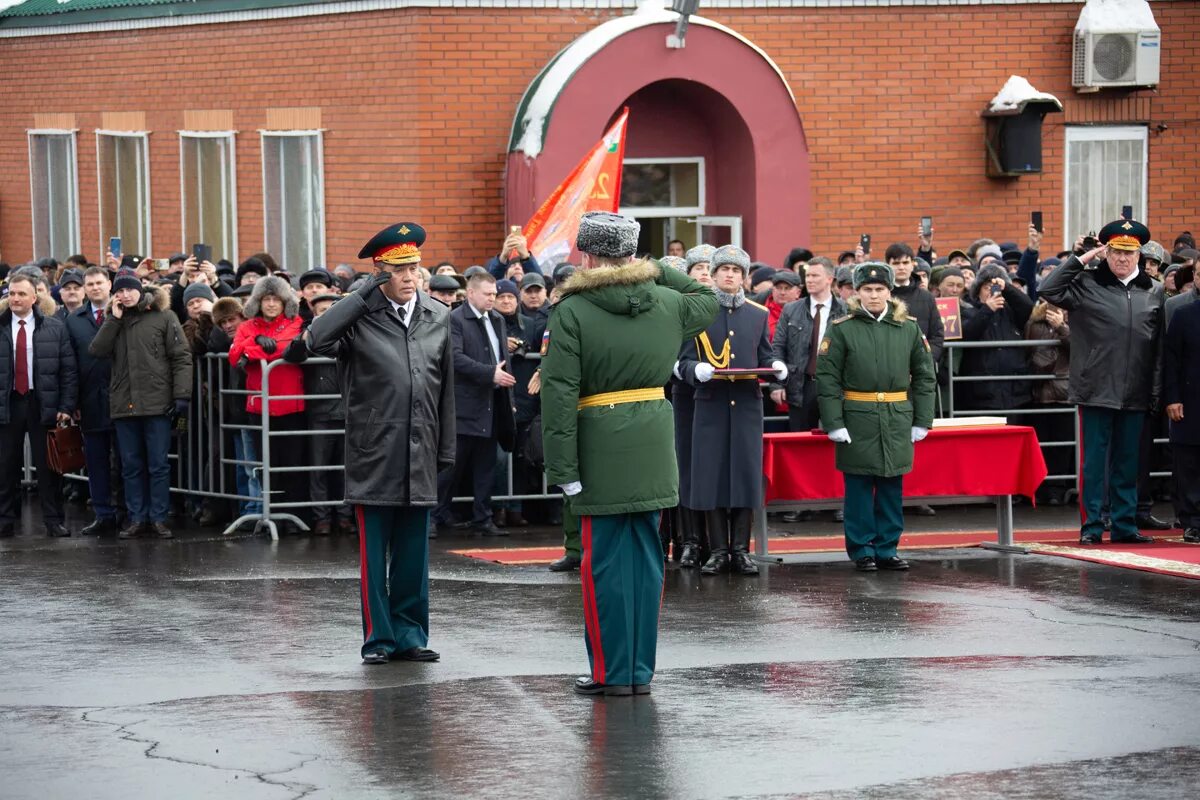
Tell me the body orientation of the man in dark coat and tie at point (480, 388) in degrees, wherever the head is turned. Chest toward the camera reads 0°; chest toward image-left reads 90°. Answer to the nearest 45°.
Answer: approximately 315°

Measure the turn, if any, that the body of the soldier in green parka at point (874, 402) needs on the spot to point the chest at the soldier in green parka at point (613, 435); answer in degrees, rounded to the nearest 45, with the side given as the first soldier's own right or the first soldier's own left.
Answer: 0° — they already face them

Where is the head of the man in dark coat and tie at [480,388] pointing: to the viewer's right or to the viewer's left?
to the viewer's right

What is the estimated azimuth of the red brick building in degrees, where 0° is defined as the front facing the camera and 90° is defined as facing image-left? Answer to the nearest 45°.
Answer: approximately 0°

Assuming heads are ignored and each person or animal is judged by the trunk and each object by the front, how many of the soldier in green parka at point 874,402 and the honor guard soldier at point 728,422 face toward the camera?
2

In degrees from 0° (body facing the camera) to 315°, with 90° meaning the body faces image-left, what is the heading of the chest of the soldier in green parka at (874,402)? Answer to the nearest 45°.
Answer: approximately 0°

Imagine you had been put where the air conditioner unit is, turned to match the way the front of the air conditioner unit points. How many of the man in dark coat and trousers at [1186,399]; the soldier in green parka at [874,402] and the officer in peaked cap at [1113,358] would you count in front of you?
3

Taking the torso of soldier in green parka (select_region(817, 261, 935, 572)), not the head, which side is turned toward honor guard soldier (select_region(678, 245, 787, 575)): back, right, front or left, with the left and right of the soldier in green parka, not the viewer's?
right

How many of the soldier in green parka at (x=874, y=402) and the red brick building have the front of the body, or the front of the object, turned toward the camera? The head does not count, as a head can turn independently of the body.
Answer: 2

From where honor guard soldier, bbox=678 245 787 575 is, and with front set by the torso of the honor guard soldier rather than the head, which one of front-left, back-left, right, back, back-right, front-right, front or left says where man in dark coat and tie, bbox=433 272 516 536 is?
back-right

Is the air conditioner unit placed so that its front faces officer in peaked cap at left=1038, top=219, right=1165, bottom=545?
yes
